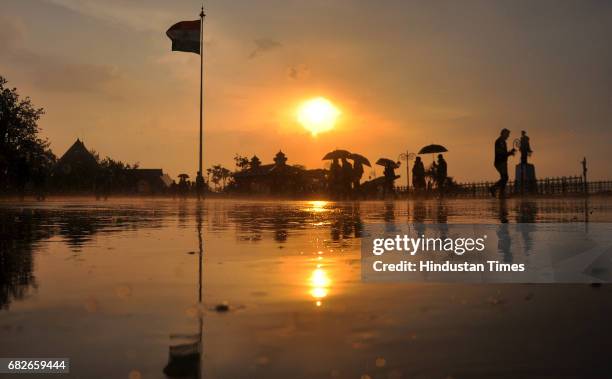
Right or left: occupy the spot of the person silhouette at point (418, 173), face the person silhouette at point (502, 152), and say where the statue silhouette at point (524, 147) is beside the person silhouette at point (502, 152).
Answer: left

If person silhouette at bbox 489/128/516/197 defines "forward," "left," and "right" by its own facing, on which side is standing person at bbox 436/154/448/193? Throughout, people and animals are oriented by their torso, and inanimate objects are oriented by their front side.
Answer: on its left

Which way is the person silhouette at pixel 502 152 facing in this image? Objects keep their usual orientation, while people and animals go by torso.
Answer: to the viewer's right

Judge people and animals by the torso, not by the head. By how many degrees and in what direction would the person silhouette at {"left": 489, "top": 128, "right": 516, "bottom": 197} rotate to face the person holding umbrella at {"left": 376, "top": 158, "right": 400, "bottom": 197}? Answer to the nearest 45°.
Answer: approximately 135° to its left
